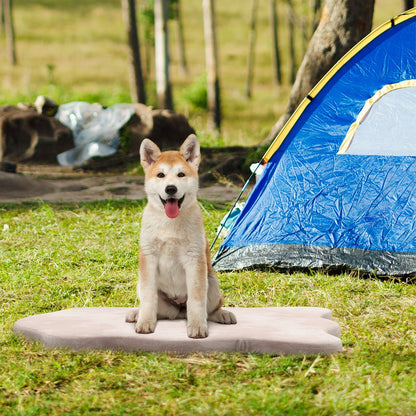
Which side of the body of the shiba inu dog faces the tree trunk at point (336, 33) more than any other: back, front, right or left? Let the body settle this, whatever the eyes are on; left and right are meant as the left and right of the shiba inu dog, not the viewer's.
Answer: back

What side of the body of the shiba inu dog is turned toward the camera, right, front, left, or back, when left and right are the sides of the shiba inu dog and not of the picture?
front

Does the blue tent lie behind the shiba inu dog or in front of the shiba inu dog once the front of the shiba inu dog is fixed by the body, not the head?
behind
